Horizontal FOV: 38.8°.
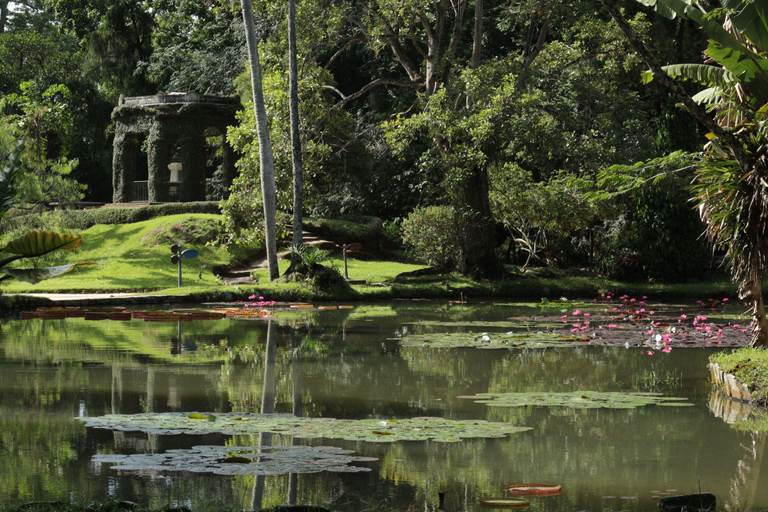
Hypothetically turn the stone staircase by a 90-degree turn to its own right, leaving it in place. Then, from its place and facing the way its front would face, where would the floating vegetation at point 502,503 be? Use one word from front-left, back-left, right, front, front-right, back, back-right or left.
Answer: back-left

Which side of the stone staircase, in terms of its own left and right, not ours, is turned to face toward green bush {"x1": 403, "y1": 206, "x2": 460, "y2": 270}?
left

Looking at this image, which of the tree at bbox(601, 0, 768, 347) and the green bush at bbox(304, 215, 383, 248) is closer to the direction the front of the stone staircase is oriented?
the tree

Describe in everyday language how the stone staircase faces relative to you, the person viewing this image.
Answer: facing the viewer and to the left of the viewer

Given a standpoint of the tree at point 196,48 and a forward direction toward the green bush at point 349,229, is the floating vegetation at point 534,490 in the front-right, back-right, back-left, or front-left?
front-right

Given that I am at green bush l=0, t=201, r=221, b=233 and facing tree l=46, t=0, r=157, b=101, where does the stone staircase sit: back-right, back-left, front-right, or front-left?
back-right

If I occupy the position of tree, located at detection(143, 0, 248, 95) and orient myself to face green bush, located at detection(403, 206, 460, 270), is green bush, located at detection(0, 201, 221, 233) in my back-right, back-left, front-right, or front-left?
front-right

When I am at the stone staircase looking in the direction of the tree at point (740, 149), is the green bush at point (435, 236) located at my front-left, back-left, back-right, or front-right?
front-left

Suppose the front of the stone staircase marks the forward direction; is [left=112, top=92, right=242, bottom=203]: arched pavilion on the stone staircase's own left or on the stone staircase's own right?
on the stone staircase's own right

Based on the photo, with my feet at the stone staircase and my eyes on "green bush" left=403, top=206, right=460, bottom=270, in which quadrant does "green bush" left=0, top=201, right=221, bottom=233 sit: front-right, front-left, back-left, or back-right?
back-left

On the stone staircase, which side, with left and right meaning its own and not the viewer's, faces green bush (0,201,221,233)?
right

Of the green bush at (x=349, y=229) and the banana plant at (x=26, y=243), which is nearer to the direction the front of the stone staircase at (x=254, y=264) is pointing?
the banana plant

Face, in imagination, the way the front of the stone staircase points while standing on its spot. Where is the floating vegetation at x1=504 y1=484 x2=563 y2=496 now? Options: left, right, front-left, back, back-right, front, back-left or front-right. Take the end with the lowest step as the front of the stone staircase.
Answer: front-left
